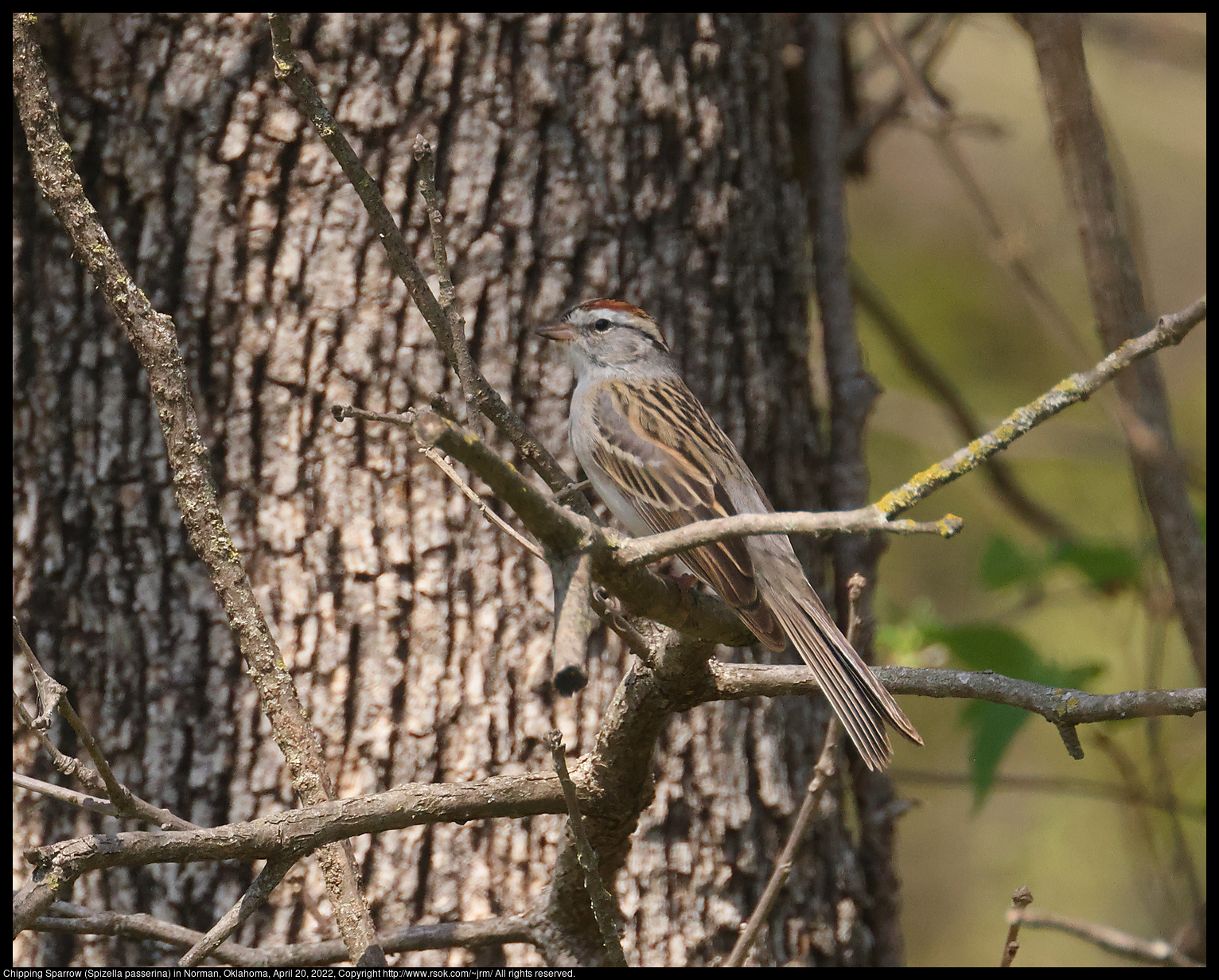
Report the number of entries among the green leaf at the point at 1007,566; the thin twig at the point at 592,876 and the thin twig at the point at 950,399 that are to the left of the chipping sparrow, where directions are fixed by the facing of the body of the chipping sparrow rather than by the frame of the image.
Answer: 1

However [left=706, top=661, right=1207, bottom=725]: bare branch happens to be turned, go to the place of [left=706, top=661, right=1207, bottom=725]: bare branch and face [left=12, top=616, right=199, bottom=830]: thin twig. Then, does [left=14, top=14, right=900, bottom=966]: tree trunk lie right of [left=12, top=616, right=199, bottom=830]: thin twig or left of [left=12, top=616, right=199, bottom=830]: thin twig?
right

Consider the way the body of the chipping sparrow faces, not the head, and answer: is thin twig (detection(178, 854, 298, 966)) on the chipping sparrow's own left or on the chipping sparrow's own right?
on the chipping sparrow's own left

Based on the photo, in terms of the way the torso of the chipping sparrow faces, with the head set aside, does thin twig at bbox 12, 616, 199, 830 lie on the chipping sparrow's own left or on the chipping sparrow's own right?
on the chipping sparrow's own left

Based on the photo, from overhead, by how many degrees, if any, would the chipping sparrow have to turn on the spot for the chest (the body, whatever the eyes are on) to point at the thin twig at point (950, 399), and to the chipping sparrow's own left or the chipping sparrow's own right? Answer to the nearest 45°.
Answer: approximately 135° to the chipping sparrow's own right

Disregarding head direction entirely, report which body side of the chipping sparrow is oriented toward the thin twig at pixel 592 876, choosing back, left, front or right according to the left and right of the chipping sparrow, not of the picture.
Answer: left

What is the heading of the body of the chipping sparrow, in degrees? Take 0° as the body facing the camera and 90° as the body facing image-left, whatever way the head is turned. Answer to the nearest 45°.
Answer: approximately 90°

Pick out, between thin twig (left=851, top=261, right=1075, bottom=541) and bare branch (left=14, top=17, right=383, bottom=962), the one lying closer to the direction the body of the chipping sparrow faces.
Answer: the bare branch
